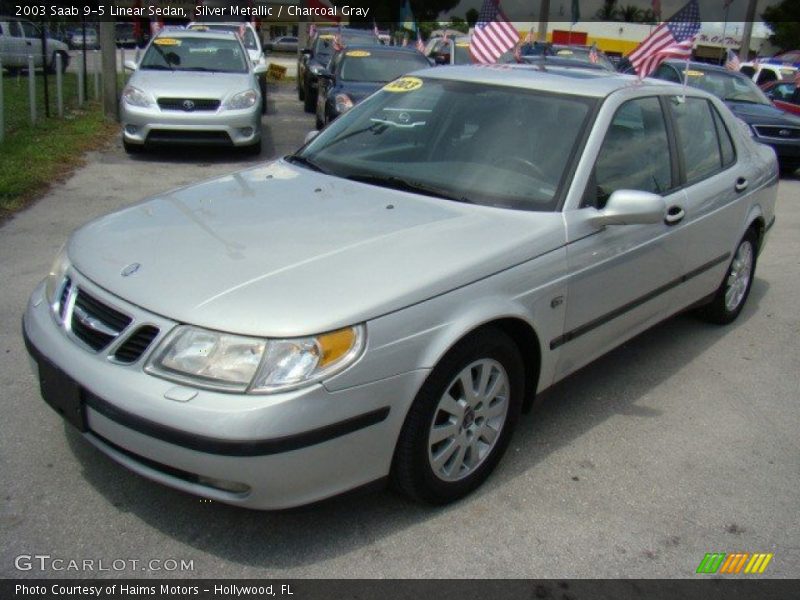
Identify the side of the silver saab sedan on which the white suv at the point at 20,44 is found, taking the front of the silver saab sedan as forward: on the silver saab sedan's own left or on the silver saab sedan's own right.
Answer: on the silver saab sedan's own right

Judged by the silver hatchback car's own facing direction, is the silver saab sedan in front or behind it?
in front

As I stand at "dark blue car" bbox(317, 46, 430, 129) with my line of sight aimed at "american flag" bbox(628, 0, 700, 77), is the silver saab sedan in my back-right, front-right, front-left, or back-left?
front-right

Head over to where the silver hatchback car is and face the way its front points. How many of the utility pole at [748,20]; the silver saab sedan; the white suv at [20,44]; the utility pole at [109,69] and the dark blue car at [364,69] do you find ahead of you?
1

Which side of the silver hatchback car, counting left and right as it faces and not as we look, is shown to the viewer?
front

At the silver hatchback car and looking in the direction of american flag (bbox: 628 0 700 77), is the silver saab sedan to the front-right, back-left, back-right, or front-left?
front-right

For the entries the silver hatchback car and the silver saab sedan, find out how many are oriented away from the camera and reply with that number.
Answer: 0

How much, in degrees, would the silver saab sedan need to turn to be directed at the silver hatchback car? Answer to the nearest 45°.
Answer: approximately 135° to its right

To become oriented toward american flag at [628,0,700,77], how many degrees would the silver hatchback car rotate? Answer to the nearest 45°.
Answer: approximately 45° to its left

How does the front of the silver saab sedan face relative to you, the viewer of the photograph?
facing the viewer and to the left of the viewer

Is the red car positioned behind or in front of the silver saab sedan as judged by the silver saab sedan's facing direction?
behind

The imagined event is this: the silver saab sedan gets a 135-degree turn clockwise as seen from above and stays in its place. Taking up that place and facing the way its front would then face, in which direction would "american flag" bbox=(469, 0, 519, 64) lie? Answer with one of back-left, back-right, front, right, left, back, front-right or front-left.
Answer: front
